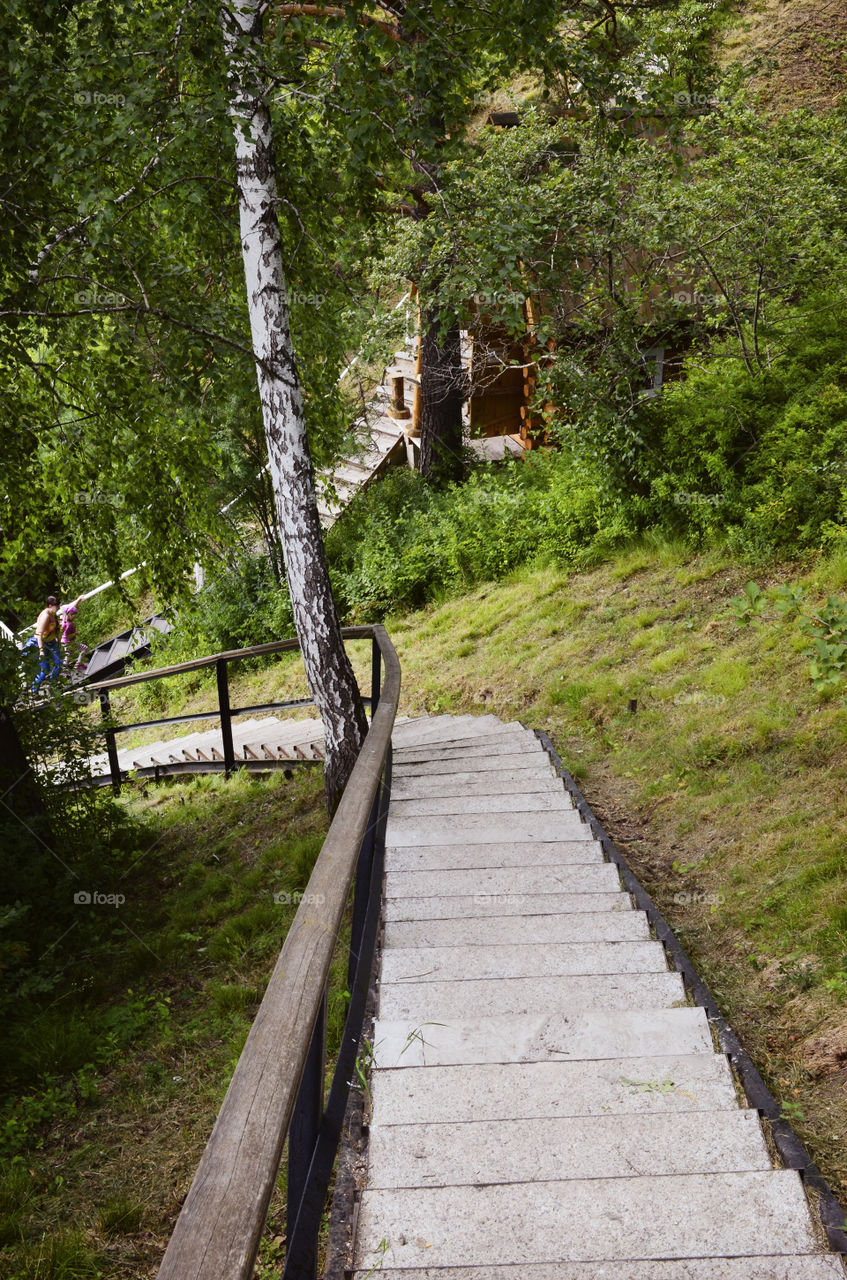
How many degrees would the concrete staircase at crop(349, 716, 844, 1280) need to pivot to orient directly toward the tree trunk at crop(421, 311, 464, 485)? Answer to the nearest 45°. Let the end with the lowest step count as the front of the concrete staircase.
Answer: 0° — it already faces it

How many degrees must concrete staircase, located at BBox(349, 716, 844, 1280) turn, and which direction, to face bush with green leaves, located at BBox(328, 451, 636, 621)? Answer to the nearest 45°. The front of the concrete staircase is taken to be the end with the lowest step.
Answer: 0° — it already faces it

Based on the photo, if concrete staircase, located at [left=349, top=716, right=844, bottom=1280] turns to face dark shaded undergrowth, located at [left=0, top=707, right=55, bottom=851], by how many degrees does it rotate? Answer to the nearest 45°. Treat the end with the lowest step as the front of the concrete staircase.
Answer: approximately 45° to its left

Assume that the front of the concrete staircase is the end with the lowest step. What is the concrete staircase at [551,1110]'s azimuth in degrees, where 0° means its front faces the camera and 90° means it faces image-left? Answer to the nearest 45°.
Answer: approximately 180°
